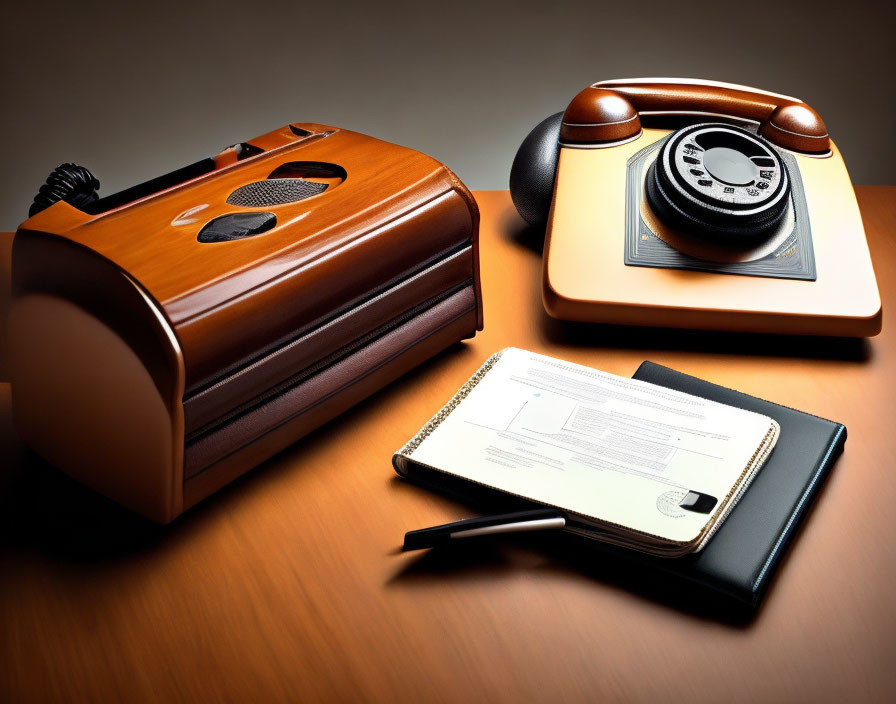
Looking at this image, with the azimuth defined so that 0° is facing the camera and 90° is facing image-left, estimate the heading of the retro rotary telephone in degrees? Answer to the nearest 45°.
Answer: approximately 0°
